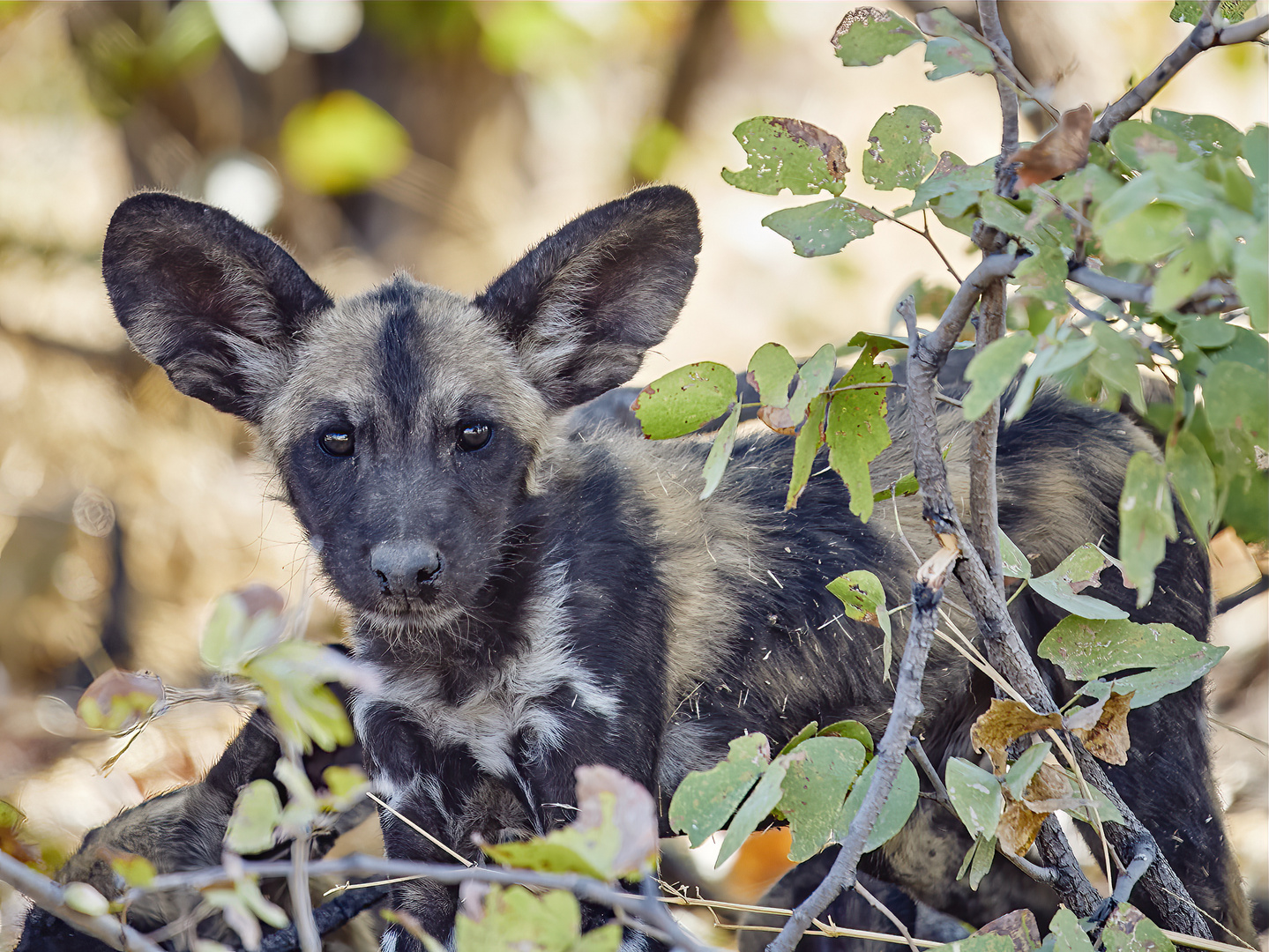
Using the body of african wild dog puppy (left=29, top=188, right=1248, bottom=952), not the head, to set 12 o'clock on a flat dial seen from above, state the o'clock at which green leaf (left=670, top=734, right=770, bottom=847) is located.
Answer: The green leaf is roughly at 10 o'clock from the african wild dog puppy.

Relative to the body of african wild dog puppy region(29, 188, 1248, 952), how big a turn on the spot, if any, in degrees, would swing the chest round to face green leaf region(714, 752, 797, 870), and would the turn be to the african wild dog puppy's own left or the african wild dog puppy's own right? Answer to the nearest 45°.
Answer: approximately 45° to the african wild dog puppy's own left

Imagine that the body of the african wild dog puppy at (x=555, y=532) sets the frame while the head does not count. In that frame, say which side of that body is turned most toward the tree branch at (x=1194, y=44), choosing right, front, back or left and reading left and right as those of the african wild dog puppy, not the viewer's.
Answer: left

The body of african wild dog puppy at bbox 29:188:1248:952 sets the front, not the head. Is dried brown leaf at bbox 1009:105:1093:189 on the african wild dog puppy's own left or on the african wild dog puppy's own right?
on the african wild dog puppy's own left

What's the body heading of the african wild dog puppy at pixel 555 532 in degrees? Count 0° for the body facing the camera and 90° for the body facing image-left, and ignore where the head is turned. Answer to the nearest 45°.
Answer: approximately 45°

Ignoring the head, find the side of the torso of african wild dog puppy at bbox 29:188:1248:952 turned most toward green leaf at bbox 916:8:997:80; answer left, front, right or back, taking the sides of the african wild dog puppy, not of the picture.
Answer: left

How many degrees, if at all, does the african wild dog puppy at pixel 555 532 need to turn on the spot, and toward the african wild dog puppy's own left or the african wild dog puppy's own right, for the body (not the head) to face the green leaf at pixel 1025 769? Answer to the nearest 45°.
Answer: approximately 90° to the african wild dog puppy's own left

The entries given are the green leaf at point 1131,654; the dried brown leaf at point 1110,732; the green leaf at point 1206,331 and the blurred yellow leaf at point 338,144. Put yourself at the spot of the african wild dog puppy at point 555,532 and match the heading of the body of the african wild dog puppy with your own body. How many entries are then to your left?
3

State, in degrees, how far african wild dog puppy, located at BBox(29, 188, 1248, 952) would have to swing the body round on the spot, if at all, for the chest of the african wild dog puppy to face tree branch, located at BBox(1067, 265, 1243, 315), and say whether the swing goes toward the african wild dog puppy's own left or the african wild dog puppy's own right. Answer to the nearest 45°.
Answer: approximately 90° to the african wild dog puppy's own left

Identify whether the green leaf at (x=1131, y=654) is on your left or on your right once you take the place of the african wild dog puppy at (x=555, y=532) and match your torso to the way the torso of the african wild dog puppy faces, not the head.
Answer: on your left

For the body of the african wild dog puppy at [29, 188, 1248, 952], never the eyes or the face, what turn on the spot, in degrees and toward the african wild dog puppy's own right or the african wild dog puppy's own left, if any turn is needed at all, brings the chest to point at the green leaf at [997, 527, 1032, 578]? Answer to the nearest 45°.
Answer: approximately 90° to the african wild dog puppy's own left

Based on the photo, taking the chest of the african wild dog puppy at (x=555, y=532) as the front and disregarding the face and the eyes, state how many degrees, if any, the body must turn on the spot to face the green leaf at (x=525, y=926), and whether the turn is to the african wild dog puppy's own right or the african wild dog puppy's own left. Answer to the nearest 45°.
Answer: approximately 45° to the african wild dog puppy's own left
